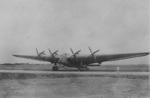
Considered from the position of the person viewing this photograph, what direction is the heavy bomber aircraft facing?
facing the viewer and to the left of the viewer
